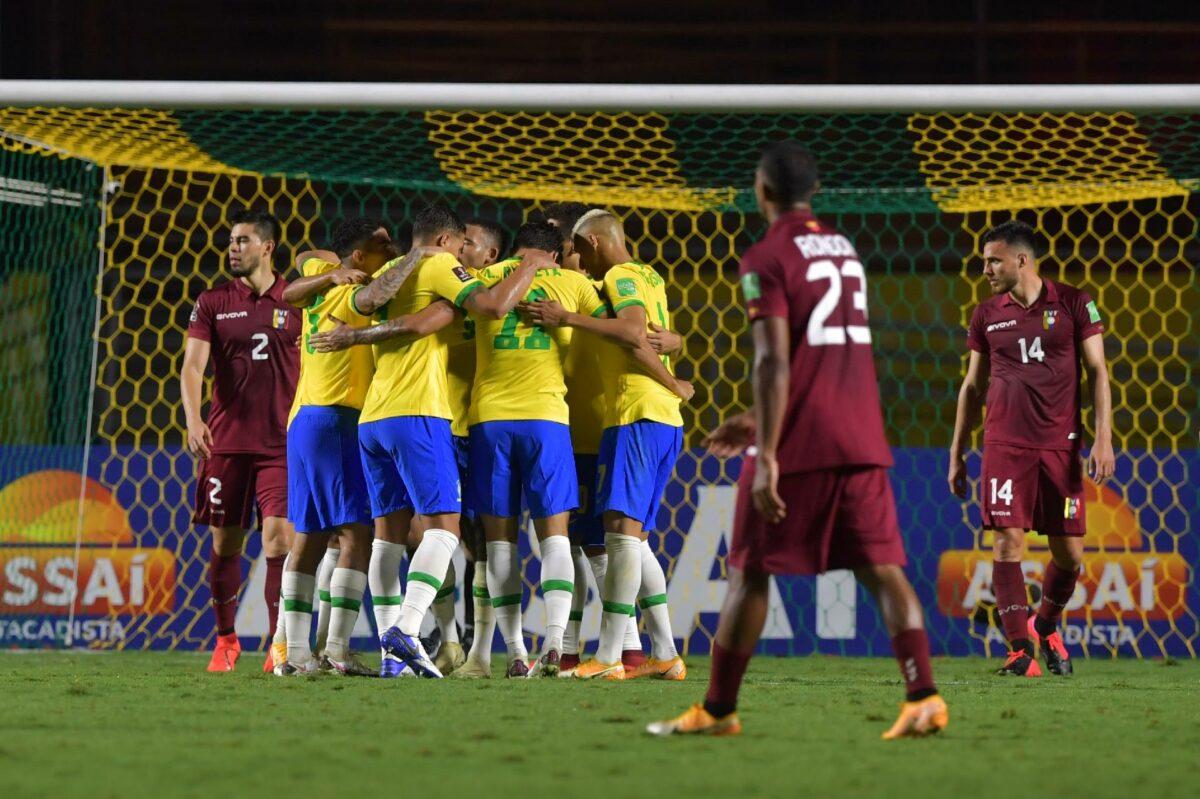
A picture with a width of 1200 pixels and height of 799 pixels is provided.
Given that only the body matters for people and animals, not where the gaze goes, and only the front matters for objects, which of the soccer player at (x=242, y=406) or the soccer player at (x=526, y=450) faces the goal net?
the soccer player at (x=526, y=450)

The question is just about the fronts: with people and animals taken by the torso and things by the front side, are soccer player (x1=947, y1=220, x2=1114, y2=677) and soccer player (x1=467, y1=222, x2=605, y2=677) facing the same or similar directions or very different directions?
very different directions

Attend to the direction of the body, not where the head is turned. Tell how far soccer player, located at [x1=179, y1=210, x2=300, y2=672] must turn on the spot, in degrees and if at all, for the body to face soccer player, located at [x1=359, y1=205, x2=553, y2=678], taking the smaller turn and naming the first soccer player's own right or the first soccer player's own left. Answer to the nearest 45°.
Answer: approximately 45° to the first soccer player's own left

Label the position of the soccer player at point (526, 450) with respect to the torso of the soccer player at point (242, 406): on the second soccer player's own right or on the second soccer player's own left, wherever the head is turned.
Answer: on the second soccer player's own left

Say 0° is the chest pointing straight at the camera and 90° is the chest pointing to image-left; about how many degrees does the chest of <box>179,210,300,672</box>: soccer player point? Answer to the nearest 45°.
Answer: approximately 0°

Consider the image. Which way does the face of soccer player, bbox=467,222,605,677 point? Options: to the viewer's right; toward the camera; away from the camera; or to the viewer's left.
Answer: away from the camera

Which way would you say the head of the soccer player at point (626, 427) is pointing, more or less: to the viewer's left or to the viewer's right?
to the viewer's left

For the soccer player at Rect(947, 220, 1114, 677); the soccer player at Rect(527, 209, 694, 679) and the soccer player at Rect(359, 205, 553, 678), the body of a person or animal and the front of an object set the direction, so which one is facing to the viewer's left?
the soccer player at Rect(527, 209, 694, 679)

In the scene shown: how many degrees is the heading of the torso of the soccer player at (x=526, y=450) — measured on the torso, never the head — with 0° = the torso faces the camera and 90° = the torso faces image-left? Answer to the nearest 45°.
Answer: approximately 180°

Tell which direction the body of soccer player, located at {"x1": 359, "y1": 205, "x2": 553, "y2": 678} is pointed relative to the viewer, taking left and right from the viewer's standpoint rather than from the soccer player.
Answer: facing away from the viewer and to the right of the viewer

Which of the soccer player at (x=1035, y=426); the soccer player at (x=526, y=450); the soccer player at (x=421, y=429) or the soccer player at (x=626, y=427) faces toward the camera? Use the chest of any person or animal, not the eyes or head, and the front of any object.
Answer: the soccer player at (x=1035, y=426)

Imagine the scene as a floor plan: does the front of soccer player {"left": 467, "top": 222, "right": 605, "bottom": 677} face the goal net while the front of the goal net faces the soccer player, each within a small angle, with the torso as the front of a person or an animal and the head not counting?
yes
